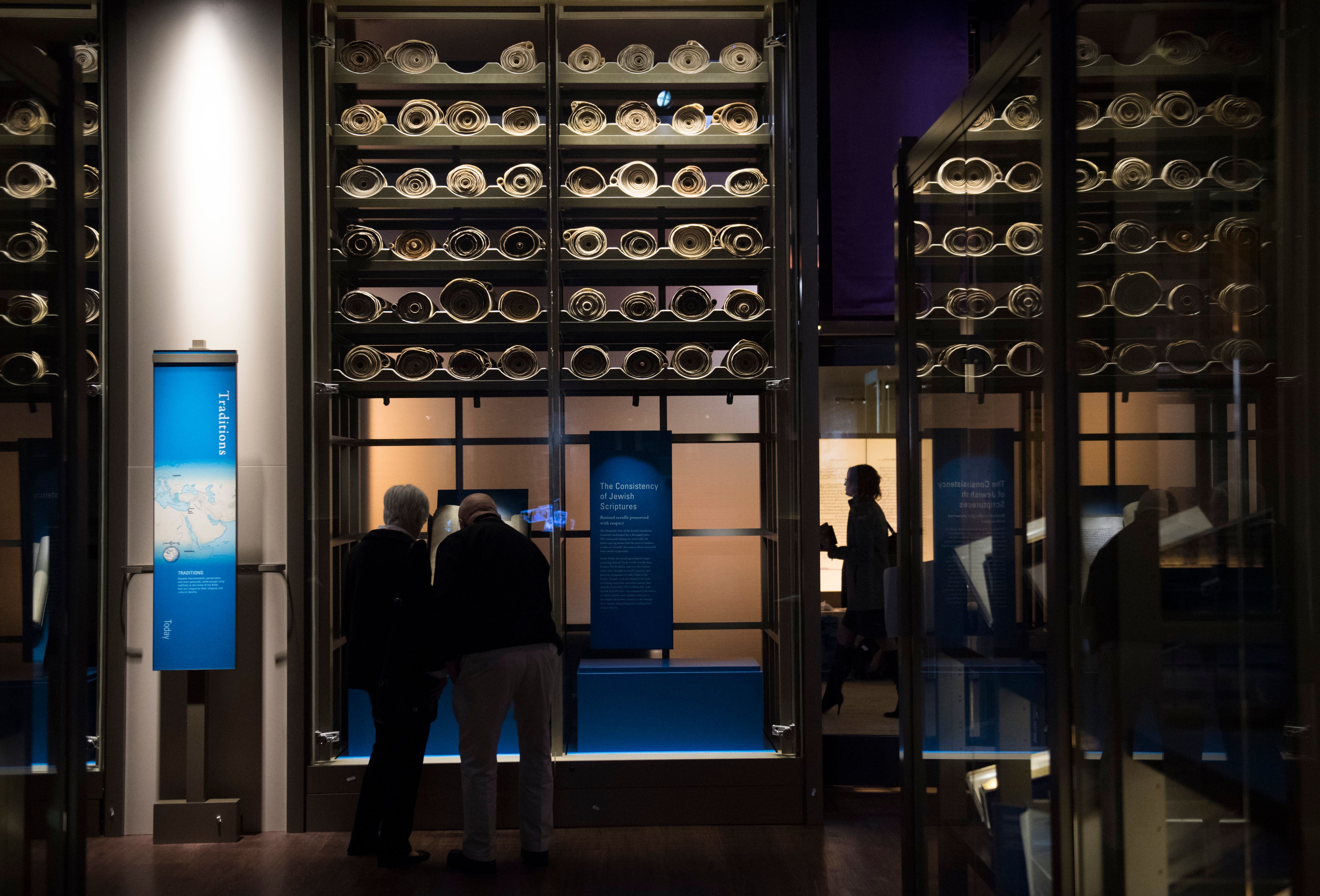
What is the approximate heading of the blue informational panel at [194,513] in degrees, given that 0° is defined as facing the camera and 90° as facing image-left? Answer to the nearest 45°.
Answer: approximately 0°

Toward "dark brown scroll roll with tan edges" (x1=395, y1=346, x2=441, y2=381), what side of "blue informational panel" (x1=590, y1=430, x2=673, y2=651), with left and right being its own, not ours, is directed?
right

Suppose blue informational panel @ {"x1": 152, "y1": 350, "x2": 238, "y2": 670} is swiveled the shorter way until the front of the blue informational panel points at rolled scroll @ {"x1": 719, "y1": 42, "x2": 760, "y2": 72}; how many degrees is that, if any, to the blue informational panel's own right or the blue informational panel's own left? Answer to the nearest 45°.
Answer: approximately 90° to the blue informational panel's own left

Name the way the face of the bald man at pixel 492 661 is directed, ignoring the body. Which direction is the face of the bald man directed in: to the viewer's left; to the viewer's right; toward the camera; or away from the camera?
away from the camera

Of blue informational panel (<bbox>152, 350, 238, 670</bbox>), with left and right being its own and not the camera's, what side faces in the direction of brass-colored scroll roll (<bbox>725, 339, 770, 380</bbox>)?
left

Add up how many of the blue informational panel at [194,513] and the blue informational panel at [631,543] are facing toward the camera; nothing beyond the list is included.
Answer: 2

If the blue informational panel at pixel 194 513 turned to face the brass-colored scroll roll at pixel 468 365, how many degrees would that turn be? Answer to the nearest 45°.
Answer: approximately 90° to its left
